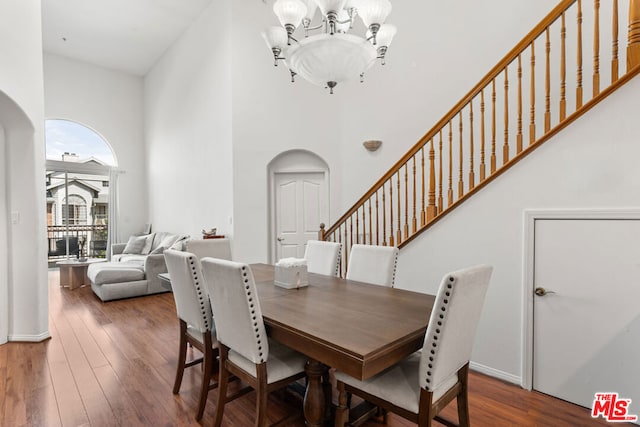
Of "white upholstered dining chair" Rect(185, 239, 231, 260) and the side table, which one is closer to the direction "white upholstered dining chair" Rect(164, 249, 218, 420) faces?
the white upholstered dining chair

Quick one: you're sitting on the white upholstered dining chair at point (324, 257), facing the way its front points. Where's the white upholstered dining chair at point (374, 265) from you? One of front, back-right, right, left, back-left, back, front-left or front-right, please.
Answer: left

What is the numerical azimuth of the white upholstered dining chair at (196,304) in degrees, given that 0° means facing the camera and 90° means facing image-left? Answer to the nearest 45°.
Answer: approximately 225°

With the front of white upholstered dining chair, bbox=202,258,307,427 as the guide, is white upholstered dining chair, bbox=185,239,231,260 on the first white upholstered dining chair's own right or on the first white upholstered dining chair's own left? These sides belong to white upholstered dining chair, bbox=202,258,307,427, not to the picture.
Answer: on the first white upholstered dining chair's own left

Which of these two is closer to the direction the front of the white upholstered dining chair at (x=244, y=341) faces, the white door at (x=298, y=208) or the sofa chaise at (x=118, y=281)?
the white door

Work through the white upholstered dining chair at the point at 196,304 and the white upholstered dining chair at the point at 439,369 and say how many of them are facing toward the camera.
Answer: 0

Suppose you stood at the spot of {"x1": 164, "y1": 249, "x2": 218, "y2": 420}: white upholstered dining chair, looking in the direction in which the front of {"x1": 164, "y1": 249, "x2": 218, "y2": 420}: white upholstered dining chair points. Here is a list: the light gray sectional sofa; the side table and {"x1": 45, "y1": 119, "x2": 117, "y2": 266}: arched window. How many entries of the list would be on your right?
0

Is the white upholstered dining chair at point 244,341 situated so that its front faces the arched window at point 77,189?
no

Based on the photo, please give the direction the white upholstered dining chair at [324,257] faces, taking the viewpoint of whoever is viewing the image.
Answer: facing the viewer and to the left of the viewer

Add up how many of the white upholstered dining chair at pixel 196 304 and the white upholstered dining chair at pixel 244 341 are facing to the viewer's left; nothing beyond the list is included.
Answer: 0

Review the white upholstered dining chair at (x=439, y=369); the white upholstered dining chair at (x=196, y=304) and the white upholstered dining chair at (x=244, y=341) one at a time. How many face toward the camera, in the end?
0

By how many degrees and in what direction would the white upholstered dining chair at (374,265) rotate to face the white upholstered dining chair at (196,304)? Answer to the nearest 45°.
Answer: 0° — it already faces it

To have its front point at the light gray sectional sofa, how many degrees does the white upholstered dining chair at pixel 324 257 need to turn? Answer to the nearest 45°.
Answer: approximately 90° to its right

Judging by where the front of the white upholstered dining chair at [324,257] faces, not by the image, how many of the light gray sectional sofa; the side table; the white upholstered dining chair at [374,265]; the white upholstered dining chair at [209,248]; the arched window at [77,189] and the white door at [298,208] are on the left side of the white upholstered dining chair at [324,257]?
1

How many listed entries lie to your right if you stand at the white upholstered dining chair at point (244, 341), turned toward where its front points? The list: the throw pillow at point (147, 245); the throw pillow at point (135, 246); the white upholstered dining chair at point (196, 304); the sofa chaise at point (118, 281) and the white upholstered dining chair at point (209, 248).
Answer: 0

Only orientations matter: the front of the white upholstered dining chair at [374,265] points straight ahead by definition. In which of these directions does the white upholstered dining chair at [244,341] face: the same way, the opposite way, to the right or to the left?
the opposite way

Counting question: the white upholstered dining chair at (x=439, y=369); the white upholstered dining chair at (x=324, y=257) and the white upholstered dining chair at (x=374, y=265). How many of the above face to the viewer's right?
0

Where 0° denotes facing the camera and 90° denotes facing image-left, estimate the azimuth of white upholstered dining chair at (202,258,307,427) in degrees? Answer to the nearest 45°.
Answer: approximately 225°
